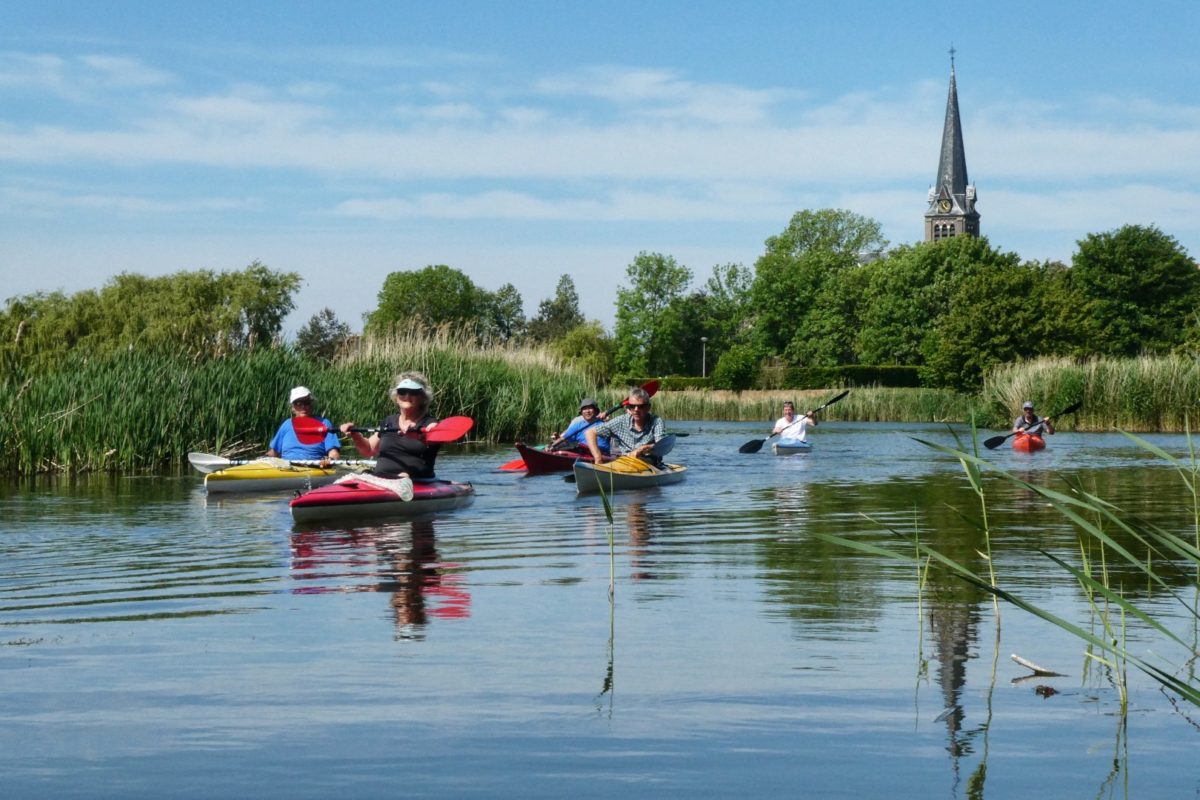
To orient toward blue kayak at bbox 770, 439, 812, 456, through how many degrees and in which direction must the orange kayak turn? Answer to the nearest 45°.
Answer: approximately 90° to its right

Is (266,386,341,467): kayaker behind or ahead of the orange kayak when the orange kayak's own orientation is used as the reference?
ahead

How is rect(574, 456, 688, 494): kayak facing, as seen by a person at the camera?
facing the viewer and to the left of the viewer

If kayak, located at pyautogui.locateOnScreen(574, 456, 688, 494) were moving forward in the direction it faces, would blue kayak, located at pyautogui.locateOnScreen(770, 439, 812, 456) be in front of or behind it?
behind

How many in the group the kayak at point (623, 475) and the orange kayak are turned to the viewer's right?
0

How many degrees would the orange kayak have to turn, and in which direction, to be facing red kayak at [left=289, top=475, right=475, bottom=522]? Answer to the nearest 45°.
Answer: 0° — it already faces it

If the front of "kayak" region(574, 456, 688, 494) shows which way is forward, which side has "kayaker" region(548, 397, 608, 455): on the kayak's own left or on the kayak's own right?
on the kayak's own right

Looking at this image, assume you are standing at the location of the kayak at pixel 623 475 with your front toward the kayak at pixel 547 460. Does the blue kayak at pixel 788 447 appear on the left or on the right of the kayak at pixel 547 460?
right

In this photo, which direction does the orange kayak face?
toward the camera

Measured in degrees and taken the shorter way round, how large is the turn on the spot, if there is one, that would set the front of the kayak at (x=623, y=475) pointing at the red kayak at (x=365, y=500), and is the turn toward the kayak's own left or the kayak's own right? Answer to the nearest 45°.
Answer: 0° — it already faces it

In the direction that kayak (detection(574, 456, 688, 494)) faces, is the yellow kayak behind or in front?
in front

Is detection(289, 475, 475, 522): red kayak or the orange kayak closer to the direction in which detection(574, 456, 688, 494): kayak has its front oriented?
the red kayak
